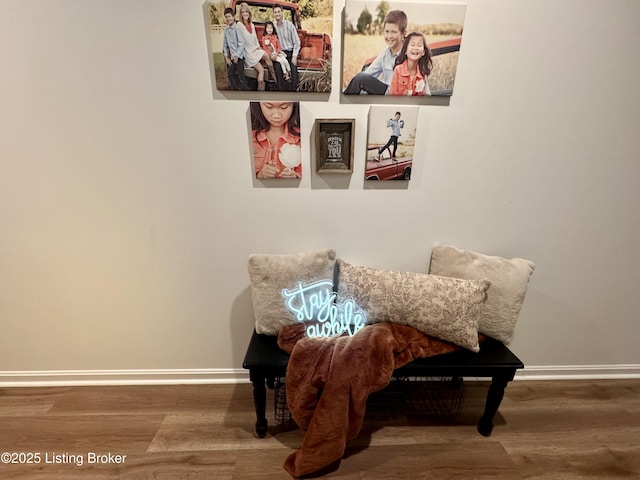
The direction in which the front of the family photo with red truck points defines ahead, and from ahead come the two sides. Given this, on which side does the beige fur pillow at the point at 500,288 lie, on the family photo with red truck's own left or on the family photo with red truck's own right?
on the family photo with red truck's own left

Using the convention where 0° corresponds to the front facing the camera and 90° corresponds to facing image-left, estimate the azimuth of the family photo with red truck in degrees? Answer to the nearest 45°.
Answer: approximately 0°

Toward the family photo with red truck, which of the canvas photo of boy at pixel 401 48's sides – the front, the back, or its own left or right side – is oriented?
right

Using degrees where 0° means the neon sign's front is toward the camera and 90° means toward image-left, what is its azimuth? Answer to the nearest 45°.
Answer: approximately 0°

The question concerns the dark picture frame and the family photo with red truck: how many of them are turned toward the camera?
2

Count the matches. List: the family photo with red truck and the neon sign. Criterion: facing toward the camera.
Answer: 2
